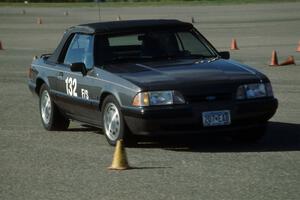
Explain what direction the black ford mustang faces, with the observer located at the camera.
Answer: facing the viewer and to the right of the viewer

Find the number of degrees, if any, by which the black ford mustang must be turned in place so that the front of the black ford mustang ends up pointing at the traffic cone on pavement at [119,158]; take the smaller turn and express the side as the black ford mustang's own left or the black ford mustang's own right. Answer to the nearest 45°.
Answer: approximately 45° to the black ford mustang's own right
